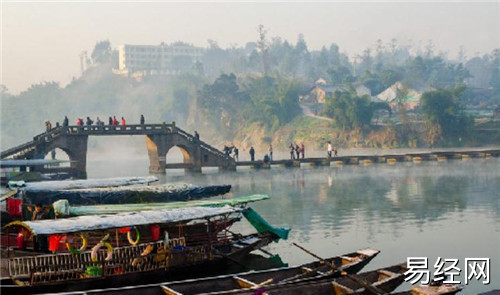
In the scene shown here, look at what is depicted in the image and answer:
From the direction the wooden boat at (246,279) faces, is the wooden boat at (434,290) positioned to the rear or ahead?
ahead

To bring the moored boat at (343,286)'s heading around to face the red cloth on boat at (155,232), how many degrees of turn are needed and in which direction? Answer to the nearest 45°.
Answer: approximately 135° to its left

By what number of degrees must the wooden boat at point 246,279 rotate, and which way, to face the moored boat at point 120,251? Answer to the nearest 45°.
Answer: approximately 135° to its left

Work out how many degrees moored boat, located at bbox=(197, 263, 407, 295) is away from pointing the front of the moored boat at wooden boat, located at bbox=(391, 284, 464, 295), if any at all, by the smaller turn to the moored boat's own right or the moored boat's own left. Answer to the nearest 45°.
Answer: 0° — it already faces it

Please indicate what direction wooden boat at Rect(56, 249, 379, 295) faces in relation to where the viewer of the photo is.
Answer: facing to the right of the viewer

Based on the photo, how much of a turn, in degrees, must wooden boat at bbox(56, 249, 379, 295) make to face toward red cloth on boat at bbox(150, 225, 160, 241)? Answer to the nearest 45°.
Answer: approximately 135° to its left

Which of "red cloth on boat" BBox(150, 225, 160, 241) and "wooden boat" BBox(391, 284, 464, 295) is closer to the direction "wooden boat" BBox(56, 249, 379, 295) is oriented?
the wooden boat

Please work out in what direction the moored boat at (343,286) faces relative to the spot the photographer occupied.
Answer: facing to the right of the viewer

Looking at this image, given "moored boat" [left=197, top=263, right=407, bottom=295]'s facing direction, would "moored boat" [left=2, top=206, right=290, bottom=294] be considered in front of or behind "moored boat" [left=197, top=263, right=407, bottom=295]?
behind

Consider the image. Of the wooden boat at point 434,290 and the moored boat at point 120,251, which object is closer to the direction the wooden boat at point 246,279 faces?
the wooden boat
